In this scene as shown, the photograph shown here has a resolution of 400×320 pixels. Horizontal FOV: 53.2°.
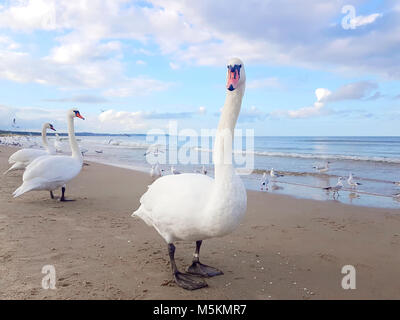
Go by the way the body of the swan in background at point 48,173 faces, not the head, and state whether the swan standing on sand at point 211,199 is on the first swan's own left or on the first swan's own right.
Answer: on the first swan's own right

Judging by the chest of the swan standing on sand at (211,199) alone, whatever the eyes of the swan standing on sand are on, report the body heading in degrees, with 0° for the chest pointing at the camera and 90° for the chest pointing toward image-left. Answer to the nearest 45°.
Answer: approximately 315°

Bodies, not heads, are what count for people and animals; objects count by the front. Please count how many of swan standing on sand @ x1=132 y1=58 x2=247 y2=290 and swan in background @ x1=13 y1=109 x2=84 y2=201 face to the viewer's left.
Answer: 0

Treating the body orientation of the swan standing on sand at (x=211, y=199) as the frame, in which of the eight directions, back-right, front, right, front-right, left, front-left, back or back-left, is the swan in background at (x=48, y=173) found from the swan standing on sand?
back

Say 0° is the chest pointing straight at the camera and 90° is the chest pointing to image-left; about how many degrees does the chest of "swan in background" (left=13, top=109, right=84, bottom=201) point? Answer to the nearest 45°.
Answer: approximately 270°
